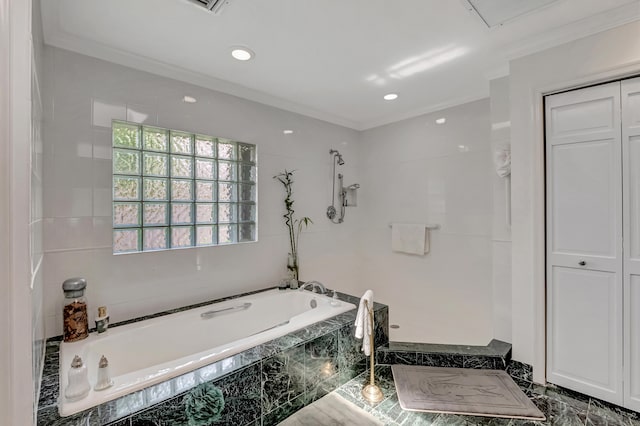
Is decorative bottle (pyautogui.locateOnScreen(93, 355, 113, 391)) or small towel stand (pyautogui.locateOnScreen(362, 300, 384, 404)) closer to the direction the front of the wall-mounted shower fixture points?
the small towel stand

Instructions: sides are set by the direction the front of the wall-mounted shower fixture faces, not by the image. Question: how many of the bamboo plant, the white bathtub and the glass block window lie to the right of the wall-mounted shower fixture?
3

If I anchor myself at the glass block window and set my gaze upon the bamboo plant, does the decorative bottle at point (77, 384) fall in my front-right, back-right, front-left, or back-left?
back-right

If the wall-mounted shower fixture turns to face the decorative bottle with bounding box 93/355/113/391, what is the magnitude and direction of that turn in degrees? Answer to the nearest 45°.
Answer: approximately 90° to its right

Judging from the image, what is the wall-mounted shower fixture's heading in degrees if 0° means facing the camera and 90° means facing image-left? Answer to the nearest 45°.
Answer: approximately 315°

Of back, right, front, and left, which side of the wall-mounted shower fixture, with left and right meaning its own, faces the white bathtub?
right

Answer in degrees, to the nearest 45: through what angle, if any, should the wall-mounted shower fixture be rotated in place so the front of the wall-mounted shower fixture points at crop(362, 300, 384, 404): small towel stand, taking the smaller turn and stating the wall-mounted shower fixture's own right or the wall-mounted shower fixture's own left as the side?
approximately 45° to the wall-mounted shower fixture's own right

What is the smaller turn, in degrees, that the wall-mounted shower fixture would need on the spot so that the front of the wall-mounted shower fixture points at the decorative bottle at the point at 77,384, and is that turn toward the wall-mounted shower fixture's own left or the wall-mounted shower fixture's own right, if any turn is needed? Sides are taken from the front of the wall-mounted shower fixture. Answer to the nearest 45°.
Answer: approximately 90° to the wall-mounted shower fixture's own right
